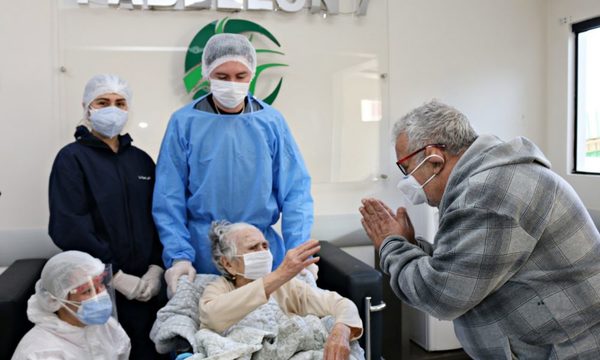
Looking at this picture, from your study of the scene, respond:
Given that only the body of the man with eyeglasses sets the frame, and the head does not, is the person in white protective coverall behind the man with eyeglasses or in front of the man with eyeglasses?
in front

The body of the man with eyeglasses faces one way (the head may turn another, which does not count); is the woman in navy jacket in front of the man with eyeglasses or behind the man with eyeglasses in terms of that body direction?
in front

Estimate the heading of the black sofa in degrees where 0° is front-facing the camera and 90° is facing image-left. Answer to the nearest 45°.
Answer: approximately 0°

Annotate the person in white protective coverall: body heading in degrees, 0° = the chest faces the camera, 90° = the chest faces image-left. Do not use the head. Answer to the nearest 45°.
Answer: approximately 315°

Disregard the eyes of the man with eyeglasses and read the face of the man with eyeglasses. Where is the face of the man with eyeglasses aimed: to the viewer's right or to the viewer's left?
to the viewer's left

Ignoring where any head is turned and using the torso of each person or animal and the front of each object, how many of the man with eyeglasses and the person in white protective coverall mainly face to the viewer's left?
1

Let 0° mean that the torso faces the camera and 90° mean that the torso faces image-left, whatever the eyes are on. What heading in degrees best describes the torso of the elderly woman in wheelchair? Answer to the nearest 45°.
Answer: approximately 315°

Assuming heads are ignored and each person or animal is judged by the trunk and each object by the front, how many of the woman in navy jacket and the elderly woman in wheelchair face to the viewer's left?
0

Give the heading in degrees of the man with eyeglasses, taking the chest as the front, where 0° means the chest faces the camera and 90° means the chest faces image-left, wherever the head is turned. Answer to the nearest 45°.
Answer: approximately 90°
